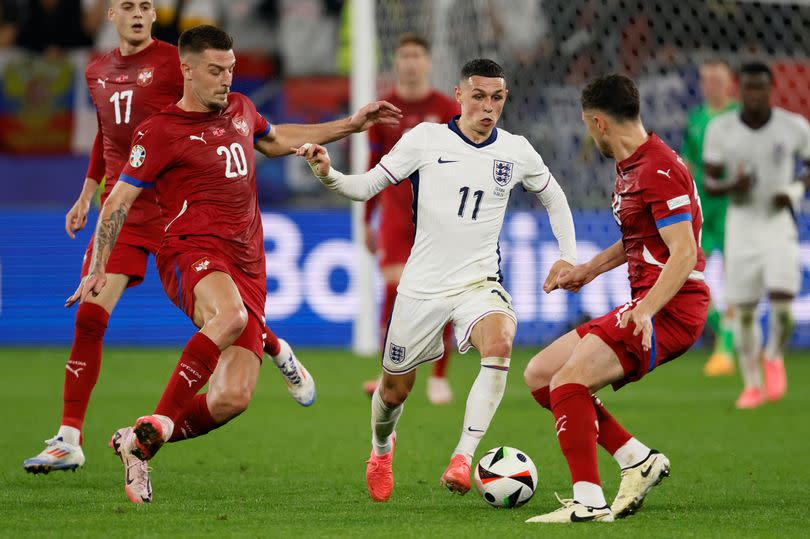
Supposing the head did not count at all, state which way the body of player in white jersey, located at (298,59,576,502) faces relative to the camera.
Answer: toward the camera

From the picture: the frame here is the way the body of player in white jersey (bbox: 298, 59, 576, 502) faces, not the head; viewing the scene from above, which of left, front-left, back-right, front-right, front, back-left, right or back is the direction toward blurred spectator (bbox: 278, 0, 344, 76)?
back

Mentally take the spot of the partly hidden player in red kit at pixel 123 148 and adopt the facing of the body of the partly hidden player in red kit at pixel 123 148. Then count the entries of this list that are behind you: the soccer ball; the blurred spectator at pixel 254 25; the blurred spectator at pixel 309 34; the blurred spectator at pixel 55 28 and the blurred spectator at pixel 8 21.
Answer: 4

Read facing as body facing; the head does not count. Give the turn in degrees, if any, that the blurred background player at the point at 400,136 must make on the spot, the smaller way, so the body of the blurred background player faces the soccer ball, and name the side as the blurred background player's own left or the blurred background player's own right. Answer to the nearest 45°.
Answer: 0° — they already face it

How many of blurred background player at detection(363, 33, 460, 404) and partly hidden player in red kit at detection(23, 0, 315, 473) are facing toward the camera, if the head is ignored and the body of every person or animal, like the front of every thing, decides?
2

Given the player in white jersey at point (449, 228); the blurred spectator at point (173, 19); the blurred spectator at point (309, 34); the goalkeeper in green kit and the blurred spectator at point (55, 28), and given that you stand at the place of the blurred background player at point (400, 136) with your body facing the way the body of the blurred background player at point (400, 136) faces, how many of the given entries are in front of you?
1

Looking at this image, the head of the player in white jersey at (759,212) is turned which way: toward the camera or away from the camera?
toward the camera

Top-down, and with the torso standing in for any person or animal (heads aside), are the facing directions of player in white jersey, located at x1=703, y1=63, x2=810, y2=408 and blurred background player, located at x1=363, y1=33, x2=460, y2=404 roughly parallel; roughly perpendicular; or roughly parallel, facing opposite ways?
roughly parallel

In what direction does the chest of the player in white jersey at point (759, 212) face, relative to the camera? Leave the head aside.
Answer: toward the camera

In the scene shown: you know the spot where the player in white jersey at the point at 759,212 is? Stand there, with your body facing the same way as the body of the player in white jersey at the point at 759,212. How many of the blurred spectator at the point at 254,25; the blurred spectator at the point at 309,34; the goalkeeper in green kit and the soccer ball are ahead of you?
1

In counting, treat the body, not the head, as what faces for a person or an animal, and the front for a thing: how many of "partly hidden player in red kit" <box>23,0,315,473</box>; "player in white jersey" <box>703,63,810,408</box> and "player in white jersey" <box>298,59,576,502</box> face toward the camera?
3

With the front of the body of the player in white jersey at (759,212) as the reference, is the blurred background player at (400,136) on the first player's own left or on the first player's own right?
on the first player's own right

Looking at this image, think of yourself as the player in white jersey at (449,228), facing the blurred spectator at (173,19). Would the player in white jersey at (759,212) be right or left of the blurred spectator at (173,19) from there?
right
